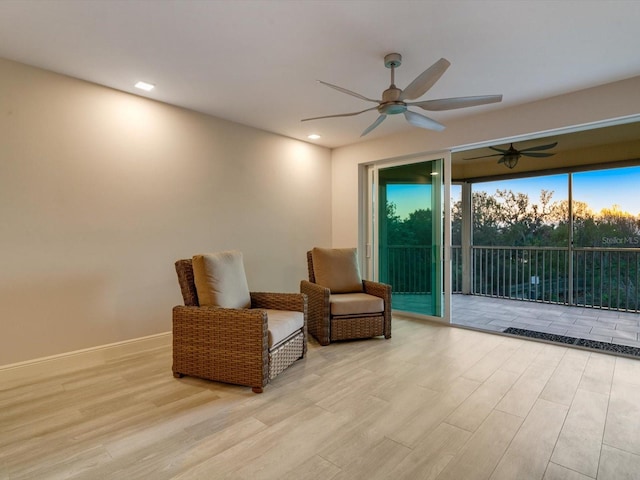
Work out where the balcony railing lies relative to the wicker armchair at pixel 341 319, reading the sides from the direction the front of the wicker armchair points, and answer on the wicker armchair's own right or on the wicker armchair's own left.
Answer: on the wicker armchair's own left

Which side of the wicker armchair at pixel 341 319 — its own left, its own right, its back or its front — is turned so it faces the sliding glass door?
left

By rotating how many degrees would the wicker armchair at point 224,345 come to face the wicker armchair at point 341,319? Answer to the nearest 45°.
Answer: approximately 90° to its left

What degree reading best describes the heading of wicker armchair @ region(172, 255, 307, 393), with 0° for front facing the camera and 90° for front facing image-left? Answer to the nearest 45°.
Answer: approximately 315°

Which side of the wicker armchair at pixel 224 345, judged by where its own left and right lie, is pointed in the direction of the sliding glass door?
left

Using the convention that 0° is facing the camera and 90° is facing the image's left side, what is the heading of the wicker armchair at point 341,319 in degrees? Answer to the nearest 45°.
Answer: approximately 315°

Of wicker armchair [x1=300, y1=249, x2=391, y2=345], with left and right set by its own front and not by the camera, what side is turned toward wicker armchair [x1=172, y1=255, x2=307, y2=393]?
right
